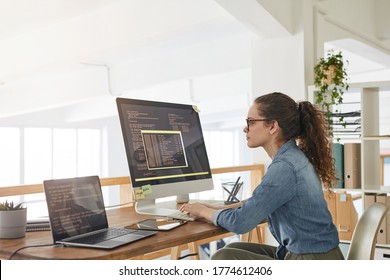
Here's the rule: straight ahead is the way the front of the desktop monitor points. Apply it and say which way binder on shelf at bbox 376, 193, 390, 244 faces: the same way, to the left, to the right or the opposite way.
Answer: to the right

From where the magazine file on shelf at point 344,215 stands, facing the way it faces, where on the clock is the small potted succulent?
The small potted succulent is roughly at 1 o'clock from the magazine file on shelf.

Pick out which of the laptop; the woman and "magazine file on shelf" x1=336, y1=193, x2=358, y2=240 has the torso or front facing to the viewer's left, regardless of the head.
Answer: the woman

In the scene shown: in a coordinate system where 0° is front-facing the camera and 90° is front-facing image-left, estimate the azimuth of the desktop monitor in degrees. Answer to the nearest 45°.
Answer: approximately 315°

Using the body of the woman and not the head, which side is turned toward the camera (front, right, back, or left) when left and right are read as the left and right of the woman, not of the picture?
left

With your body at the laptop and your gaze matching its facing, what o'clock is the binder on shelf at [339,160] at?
The binder on shelf is roughly at 9 o'clock from the laptop.

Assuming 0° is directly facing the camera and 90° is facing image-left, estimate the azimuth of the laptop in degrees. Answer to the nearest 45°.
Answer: approximately 315°

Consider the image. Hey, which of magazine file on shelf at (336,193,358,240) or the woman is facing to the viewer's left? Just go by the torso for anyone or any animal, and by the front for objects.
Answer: the woman

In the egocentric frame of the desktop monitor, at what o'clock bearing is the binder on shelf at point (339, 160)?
The binder on shelf is roughly at 9 o'clock from the desktop monitor.

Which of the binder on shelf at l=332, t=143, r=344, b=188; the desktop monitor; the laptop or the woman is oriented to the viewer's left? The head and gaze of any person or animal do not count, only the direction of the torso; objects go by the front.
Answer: the woman

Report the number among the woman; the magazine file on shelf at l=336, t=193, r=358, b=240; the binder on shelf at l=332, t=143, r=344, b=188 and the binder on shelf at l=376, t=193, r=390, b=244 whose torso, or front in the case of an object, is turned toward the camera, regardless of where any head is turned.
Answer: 3
